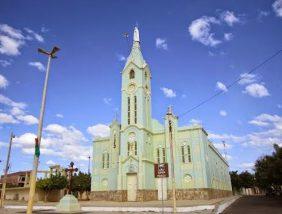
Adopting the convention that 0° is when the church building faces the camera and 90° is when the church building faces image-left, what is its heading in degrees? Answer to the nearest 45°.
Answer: approximately 45°

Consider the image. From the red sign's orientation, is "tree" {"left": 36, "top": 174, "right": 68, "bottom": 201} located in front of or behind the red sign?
behind

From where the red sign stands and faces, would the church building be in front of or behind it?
behind

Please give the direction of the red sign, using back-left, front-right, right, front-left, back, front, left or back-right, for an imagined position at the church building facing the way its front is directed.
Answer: front-left

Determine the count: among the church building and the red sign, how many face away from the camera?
0

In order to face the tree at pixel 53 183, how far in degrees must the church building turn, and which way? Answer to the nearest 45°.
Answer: approximately 45° to its right

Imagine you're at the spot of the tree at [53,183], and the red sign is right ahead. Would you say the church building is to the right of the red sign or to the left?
left

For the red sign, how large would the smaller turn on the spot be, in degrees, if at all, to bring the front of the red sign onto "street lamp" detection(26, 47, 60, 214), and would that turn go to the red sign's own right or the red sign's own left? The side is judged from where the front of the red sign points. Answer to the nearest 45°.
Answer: approximately 45° to the red sign's own right
